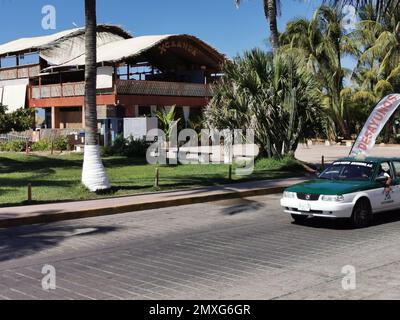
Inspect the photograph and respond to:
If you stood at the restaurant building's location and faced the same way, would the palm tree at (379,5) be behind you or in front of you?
in front

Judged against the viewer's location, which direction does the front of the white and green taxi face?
facing the viewer and to the left of the viewer

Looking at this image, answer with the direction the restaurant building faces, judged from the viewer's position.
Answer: facing the viewer and to the right of the viewer

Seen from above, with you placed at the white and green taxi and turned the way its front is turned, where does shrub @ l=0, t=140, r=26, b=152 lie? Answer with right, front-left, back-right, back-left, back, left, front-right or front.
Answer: right

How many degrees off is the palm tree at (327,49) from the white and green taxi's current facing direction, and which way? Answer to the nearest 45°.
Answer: approximately 135° to its right

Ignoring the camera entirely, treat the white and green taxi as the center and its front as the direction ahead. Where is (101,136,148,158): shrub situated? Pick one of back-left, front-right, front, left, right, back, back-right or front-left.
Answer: right

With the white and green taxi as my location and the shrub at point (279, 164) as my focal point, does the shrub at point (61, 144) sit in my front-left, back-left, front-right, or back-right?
front-left

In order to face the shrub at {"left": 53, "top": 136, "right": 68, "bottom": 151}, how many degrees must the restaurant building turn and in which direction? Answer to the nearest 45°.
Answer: approximately 45° to its right

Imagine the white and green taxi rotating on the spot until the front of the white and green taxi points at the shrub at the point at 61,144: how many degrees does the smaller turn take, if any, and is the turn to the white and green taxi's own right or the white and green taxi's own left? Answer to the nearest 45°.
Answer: approximately 90° to the white and green taxi's own right

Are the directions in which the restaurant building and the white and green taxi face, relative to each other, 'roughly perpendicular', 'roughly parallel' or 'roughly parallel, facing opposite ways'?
roughly perpendicular

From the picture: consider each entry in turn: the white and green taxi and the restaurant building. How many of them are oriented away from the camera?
0
